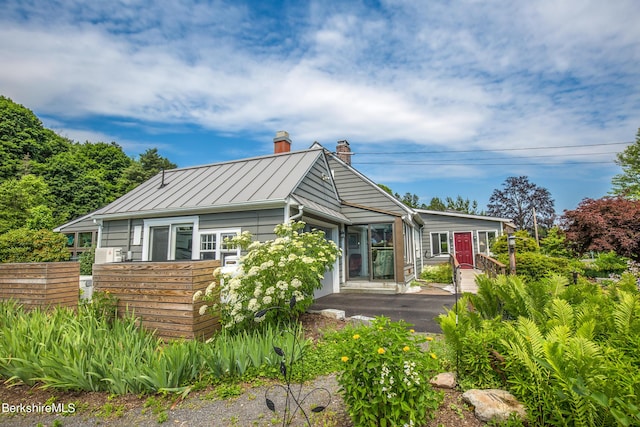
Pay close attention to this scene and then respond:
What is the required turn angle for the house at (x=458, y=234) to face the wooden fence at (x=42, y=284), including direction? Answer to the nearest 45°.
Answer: approximately 45° to its right

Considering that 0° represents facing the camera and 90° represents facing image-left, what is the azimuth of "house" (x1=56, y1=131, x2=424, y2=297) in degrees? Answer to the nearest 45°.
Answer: approximately 315°

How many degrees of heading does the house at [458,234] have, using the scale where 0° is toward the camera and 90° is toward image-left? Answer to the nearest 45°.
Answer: approximately 0°

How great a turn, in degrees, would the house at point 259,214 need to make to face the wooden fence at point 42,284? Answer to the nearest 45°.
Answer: approximately 90° to its right

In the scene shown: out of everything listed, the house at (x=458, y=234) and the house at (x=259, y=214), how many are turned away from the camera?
0

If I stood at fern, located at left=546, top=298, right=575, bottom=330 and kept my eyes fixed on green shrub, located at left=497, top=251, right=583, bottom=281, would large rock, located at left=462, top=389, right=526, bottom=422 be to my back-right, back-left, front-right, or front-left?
back-left

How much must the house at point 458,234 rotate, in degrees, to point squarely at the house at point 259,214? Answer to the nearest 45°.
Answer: approximately 45° to its right

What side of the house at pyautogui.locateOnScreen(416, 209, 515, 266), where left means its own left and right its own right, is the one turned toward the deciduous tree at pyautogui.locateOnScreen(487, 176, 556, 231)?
back

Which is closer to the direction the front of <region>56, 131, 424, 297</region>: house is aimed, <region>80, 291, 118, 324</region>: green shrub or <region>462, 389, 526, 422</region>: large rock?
the large rock

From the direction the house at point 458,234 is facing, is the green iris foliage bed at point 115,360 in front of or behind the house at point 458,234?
in front

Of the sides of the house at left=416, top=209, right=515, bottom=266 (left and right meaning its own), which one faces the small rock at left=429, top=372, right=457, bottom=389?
front
